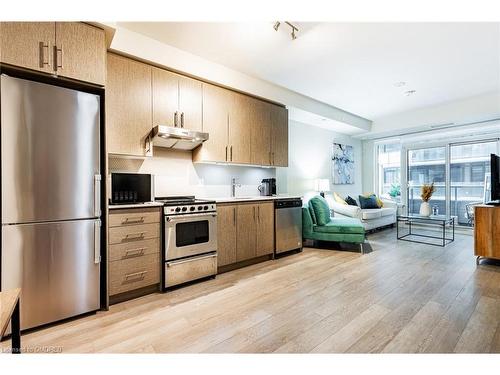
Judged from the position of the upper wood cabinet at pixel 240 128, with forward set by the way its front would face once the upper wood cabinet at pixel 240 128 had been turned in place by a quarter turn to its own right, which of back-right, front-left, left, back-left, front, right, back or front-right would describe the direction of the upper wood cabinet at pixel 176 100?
front

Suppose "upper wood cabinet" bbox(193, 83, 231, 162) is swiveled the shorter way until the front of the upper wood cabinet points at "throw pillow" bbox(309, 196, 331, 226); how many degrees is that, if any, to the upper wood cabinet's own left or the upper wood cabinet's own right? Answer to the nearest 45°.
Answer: approximately 45° to the upper wood cabinet's own left

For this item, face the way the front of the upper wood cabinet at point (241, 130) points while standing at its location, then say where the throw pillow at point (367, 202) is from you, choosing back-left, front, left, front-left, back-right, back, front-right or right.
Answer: left

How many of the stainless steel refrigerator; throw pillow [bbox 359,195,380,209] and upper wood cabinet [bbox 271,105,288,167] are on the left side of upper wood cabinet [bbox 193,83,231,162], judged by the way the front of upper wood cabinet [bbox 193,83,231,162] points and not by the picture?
2

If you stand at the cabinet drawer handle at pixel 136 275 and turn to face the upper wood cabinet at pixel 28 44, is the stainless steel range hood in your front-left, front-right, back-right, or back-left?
back-right

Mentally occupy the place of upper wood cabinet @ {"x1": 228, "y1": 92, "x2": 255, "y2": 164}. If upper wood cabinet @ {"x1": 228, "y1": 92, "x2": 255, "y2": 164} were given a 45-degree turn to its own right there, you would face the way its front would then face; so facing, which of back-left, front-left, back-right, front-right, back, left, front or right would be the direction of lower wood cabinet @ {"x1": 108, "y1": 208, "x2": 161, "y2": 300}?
front-right

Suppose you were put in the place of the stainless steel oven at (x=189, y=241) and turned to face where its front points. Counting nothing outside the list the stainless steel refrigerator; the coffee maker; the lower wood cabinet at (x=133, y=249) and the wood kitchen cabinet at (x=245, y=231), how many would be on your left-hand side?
2

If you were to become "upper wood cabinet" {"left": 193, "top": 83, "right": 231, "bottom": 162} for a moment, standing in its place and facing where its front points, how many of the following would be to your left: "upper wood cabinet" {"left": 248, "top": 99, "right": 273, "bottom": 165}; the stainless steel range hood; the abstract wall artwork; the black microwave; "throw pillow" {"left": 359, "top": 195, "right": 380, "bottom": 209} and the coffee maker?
4

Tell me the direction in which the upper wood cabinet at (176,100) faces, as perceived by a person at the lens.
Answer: facing the viewer and to the right of the viewer

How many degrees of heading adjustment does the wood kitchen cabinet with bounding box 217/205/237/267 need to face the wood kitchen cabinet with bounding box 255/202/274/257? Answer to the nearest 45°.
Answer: approximately 90° to its left

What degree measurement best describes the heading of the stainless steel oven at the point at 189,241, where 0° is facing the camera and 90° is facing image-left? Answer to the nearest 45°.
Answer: approximately 315°

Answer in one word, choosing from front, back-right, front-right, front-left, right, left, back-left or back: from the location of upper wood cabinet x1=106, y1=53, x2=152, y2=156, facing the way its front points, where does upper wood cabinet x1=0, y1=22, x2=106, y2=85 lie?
right
